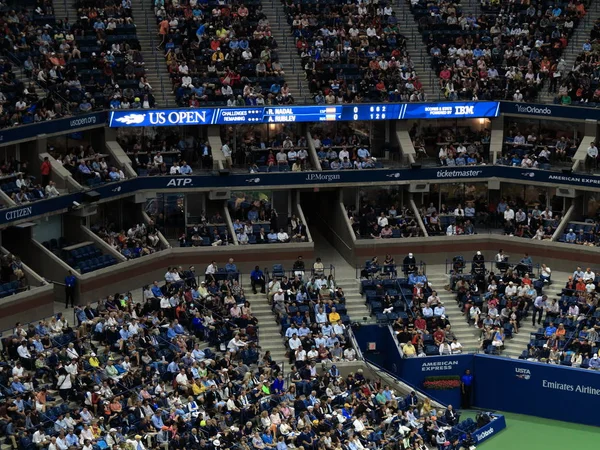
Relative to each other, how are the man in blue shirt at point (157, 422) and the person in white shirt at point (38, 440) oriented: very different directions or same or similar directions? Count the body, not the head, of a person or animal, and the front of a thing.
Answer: same or similar directions

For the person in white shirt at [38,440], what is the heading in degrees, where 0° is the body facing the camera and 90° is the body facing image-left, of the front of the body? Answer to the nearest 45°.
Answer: approximately 315°

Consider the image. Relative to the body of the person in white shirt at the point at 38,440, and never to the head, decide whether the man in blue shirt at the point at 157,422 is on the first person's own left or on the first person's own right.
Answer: on the first person's own left

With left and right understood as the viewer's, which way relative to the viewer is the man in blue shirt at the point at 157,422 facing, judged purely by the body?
facing the viewer and to the right of the viewer

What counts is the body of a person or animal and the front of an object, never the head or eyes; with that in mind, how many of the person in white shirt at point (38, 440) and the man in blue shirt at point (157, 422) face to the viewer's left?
0
